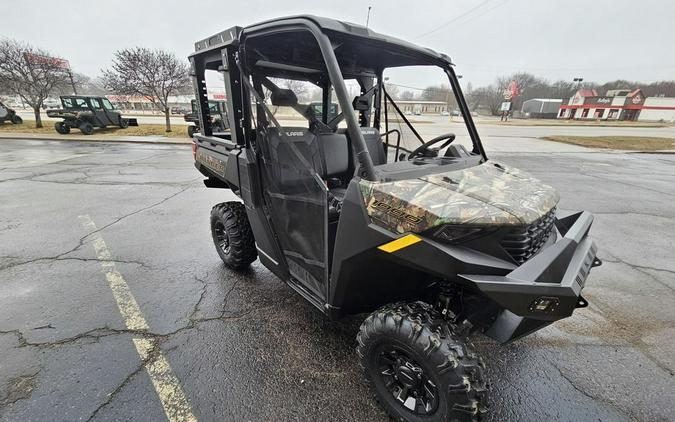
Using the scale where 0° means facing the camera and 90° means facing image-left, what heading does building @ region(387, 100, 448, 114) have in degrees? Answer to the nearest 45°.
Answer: approximately 0°

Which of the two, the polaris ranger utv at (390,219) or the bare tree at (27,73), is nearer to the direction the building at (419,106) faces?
the polaris ranger utv

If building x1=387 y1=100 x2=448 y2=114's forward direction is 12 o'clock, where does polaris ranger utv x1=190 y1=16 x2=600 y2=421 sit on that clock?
The polaris ranger utv is roughly at 12 o'clock from the building.

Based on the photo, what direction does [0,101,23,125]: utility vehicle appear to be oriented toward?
to the viewer's right

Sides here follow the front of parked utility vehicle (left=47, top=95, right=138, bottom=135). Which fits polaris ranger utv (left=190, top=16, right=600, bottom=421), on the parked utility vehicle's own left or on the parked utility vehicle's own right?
on the parked utility vehicle's own right

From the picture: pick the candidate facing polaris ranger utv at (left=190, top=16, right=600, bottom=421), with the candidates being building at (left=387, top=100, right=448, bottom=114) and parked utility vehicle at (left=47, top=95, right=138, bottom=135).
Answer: the building

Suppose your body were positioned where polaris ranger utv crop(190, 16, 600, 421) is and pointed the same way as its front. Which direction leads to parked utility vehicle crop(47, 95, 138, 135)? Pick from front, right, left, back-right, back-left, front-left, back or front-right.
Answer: back

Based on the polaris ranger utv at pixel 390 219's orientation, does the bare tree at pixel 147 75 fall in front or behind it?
behind
